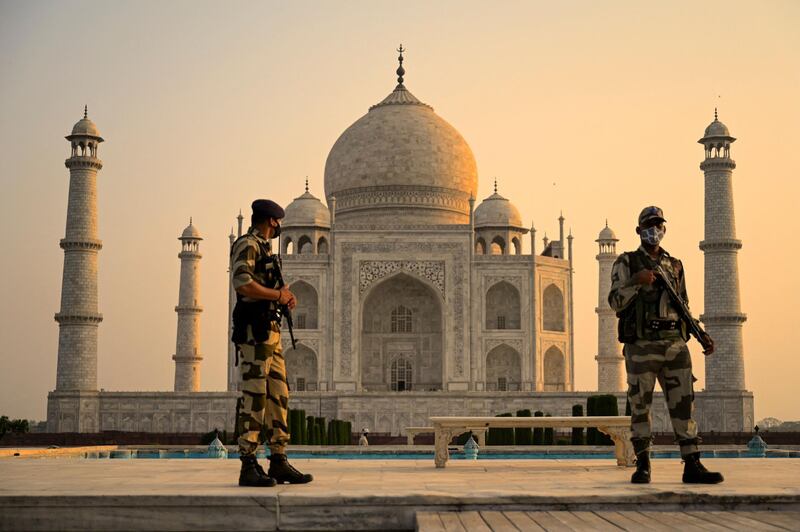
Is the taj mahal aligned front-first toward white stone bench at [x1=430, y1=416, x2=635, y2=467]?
yes

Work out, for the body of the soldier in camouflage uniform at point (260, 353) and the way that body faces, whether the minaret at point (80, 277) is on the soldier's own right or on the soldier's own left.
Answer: on the soldier's own left

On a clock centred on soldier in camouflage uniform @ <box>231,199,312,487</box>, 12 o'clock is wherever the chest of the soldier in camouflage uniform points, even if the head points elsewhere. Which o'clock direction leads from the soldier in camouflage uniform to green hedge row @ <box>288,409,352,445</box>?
The green hedge row is roughly at 9 o'clock from the soldier in camouflage uniform.

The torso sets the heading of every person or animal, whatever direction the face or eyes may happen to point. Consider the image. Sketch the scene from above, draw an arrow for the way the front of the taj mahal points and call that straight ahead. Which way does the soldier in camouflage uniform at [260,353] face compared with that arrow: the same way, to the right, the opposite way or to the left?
to the left

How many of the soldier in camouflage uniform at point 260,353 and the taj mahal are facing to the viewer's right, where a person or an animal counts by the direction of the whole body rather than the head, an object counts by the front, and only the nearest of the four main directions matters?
1

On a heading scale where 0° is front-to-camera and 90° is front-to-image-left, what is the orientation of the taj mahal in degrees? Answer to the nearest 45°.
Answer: approximately 0°

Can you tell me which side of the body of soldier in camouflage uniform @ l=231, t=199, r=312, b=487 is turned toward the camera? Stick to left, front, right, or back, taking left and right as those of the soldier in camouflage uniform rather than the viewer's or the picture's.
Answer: right

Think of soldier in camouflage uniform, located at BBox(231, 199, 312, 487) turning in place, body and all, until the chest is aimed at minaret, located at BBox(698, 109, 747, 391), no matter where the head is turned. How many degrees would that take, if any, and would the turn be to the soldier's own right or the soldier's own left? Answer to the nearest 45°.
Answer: approximately 45° to the soldier's own left

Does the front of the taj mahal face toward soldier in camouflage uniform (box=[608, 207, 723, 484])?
yes

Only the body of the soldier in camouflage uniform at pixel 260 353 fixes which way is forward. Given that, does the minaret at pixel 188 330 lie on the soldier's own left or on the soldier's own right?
on the soldier's own left

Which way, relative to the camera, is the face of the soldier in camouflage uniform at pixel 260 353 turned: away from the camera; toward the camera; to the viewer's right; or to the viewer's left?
to the viewer's right
